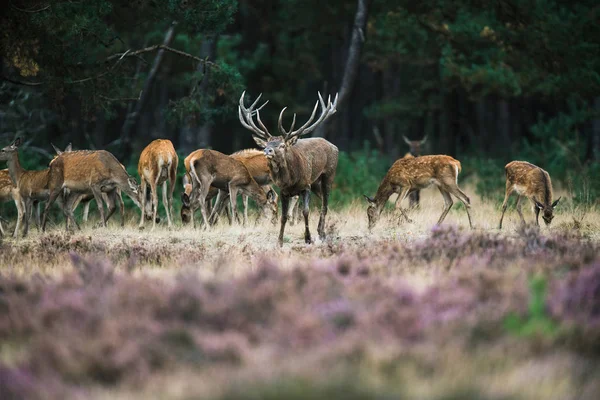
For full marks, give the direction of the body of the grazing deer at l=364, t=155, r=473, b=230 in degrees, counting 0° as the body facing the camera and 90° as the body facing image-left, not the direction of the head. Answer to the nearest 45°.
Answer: approximately 90°

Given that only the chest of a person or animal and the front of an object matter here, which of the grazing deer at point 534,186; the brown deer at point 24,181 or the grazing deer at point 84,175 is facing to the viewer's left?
the brown deer

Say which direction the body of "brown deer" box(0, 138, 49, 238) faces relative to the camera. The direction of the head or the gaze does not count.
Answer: to the viewer's left

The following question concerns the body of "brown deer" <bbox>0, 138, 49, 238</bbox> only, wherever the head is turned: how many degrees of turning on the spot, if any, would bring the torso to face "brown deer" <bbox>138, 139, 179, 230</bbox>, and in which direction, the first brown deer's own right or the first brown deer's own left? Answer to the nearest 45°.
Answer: approximately 180°

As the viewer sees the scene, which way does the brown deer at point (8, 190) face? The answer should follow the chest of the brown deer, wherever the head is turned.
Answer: to the viewer's left

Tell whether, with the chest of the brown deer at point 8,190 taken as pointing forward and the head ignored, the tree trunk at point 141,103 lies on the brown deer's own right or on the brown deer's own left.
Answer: on the brown deer's own right

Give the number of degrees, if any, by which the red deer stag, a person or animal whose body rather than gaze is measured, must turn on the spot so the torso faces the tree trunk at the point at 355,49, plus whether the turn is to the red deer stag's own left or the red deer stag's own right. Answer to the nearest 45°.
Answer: approximately 135° to the red deer stag's own right

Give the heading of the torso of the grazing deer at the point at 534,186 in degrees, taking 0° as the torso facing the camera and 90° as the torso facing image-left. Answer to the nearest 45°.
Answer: approximately 315°

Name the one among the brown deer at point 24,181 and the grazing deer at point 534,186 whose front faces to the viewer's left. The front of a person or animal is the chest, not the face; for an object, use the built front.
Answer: the brown deer

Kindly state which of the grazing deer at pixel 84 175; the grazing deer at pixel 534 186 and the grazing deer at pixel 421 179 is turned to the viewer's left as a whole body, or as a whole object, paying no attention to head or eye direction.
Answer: the grazing deer at pixel 421 179

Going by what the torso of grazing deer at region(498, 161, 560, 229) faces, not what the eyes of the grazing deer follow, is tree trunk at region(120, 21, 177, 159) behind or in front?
behind

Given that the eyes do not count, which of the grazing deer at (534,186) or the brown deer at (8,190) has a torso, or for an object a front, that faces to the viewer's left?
the brown deer
